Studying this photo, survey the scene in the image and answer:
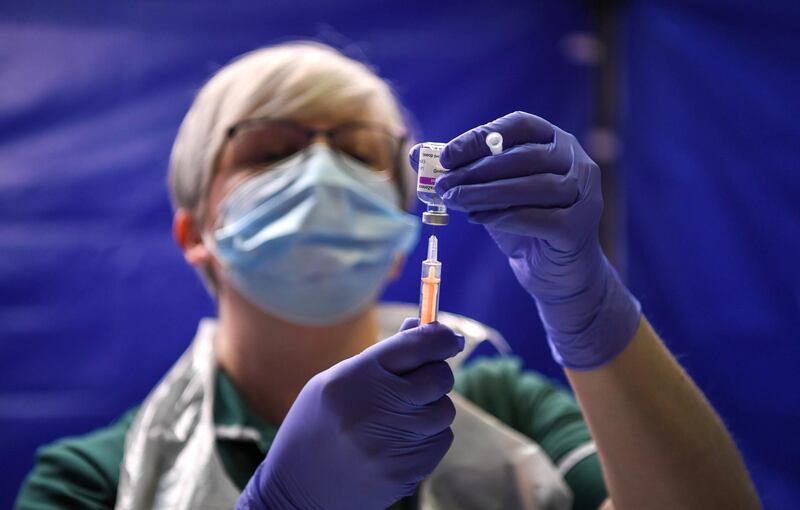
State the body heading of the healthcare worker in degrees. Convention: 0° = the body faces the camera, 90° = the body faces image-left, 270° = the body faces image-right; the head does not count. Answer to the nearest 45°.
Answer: approximately 0°
